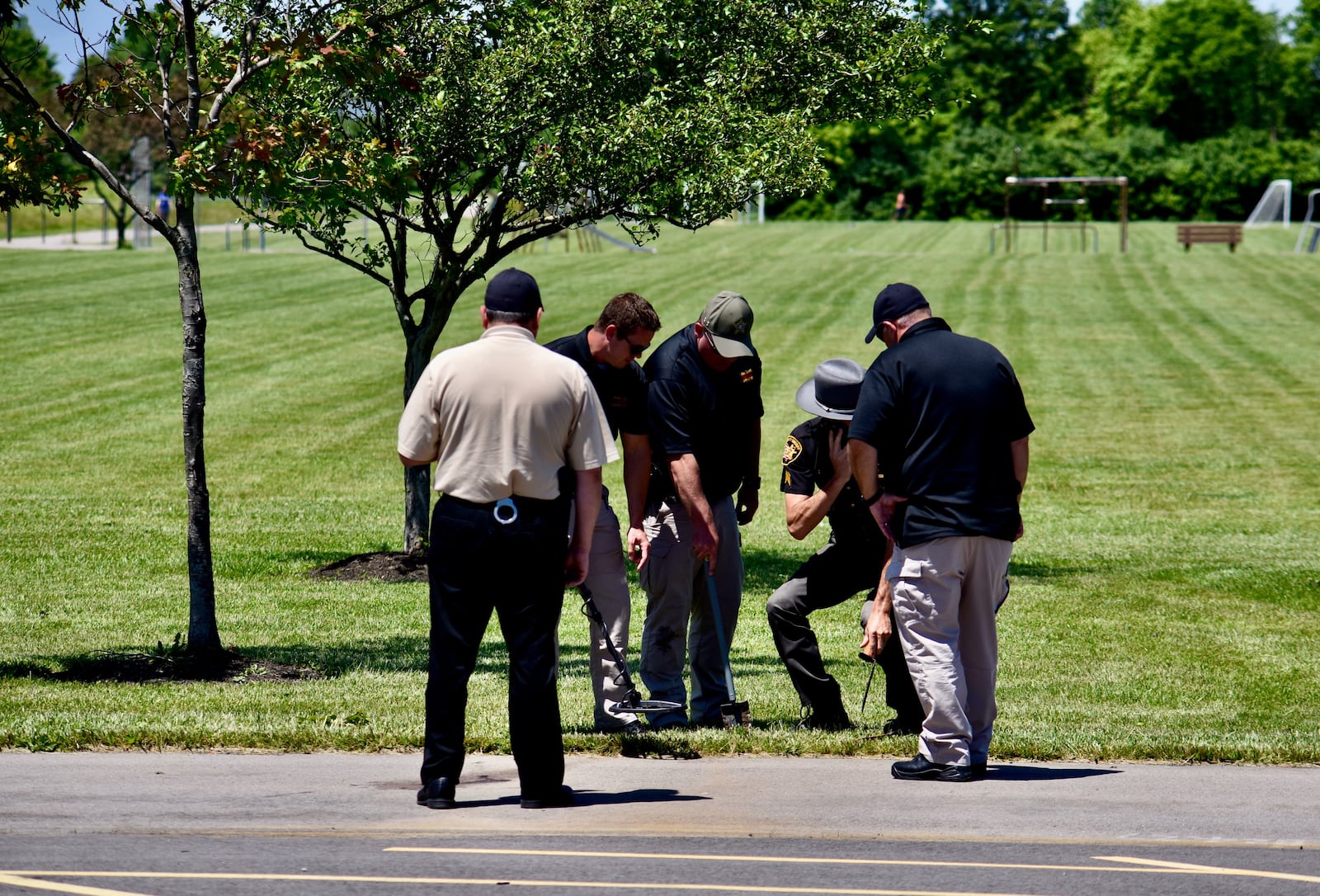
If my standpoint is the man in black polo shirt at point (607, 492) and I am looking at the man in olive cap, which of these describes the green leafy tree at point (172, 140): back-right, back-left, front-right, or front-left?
back-left

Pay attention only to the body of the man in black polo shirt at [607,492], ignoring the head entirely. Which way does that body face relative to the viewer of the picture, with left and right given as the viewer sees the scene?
facing the viewer and to the right of the viewer

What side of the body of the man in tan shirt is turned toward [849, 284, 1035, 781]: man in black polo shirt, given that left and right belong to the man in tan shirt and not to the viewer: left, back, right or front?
right

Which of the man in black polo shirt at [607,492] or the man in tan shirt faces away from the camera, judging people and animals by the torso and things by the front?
the man in tan shirt

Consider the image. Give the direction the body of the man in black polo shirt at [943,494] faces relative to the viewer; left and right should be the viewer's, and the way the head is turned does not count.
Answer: facing away from the viewer and to the left of the viewer

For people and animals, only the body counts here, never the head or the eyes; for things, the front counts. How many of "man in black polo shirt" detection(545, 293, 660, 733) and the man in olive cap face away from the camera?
0

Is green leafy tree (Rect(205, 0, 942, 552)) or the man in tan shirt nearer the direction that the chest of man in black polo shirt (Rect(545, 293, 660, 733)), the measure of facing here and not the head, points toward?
the man in tan shirt

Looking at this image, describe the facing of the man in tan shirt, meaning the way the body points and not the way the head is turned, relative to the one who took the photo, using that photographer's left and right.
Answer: facing away from the viewer

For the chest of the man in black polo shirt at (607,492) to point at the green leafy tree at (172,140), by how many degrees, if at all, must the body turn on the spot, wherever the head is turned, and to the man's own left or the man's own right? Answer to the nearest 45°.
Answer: approximately 180°

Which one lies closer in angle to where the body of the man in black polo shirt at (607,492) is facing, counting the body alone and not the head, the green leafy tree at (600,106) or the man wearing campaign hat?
the man wearing campaign hat

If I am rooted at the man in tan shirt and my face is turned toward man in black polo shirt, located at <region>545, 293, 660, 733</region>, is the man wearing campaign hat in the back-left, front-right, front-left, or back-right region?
front-right

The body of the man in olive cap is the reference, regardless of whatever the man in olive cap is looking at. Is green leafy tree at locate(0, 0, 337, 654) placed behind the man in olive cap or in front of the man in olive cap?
behind

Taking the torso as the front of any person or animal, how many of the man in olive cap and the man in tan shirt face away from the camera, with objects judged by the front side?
1

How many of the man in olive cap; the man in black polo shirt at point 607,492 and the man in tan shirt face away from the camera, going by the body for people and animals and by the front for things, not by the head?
1

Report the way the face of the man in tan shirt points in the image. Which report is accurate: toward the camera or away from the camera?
away from the camera

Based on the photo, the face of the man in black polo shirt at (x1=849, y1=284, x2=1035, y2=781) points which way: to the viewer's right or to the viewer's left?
to the viewer's left

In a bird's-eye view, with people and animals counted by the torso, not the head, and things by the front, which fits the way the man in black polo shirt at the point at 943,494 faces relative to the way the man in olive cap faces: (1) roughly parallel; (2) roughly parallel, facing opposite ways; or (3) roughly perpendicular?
roughly parallel, facing opposite ways

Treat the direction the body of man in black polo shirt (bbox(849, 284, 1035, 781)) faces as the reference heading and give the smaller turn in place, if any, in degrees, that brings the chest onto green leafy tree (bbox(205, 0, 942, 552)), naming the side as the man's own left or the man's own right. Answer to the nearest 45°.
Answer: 0° — they already face it
